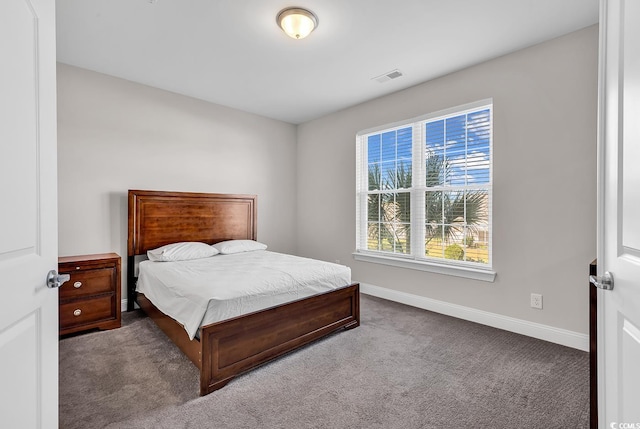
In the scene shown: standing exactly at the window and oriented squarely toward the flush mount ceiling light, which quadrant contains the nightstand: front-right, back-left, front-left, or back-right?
front-right

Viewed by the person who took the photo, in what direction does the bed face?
facing the viewer and to the right of the viewer

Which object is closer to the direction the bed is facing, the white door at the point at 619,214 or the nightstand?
the white door

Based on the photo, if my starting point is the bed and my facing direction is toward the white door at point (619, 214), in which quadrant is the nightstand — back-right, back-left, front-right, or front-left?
back-right

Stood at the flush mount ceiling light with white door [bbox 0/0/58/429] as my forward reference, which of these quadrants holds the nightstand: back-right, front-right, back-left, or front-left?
front-right

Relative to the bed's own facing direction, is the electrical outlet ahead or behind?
ahead

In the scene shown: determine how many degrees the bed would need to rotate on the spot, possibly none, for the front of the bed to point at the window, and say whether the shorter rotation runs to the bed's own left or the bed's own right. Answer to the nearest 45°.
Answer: approximately 45° to the bed's own left

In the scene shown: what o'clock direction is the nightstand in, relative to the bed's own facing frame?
The nightstand is roughly at 5 o'clock from the bed.

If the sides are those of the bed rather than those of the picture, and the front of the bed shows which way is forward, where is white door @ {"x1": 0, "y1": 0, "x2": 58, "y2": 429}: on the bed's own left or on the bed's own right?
on the bed's own right

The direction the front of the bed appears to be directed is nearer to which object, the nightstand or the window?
the window

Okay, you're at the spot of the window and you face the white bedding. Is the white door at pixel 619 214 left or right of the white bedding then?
left

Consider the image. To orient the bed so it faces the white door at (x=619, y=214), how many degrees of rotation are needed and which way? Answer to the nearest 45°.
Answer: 0° — it already faces it

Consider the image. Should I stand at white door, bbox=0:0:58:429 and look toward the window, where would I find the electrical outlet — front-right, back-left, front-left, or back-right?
front-right
